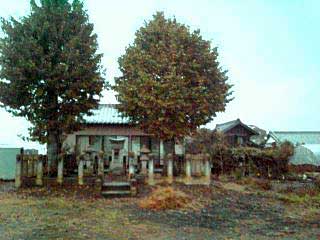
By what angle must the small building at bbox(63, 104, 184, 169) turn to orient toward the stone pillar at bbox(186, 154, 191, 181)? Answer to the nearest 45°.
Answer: approximately 45° to its left

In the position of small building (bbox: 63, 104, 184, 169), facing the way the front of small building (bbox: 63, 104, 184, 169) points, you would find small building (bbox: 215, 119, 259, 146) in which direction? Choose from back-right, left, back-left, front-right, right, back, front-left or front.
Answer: back-left

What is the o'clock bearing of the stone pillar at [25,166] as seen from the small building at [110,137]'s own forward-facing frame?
The stone pillar is roughly at 1 o'clock from the small building.

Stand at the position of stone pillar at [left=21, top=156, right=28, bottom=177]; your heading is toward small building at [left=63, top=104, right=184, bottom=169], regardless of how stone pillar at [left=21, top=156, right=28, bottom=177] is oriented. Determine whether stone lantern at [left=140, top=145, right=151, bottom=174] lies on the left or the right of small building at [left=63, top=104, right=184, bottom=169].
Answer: right

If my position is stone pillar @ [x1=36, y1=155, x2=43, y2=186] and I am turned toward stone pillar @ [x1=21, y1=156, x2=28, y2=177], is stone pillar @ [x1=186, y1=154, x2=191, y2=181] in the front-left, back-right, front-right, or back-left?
back-right

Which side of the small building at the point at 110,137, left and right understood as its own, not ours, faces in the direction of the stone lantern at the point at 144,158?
front

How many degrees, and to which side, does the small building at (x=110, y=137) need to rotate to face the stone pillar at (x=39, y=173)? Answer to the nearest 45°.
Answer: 0° — it already faces it

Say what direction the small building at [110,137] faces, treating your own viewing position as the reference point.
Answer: facing the viewer

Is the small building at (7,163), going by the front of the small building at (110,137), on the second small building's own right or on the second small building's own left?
on the second small building's own right

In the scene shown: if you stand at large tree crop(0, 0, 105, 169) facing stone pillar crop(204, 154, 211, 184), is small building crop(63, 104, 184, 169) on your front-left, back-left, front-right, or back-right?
front-left
